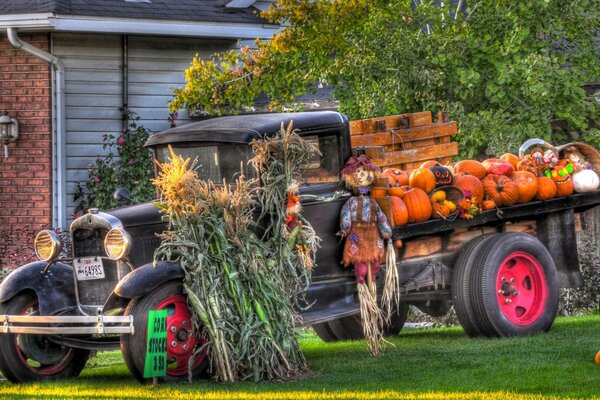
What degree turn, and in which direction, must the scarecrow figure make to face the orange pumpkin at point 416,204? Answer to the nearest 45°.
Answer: approximately 135° to its left

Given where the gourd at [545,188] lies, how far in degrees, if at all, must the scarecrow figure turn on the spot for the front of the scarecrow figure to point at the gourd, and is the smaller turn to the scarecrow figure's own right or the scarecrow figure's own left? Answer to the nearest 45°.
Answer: approximately 135° to the scarecrow figure's own left

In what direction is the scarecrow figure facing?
toward the camera

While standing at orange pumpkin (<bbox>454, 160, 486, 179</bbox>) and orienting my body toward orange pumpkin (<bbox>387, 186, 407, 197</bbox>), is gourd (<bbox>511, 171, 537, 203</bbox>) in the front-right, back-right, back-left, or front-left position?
back-left

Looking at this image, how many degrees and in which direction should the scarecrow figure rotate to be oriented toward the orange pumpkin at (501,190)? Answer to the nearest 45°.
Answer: approximately 135° to its left

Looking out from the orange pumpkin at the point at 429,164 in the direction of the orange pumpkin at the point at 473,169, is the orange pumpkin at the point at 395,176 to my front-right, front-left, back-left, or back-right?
back-right

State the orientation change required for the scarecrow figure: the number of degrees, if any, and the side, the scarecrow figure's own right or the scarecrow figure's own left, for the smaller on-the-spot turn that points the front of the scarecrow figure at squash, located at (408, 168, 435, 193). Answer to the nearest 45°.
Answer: approximately 135° to the scarecrow figure's own left

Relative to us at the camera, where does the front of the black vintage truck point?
facing the viewer and to the left of the viewer

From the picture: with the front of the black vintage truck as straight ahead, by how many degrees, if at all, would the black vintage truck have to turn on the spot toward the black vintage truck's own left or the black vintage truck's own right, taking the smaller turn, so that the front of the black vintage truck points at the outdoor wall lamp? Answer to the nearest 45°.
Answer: approximately 90° to the black vintage truck's own right

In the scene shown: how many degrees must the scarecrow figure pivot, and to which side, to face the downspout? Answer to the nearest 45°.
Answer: approximately 135° to its right
